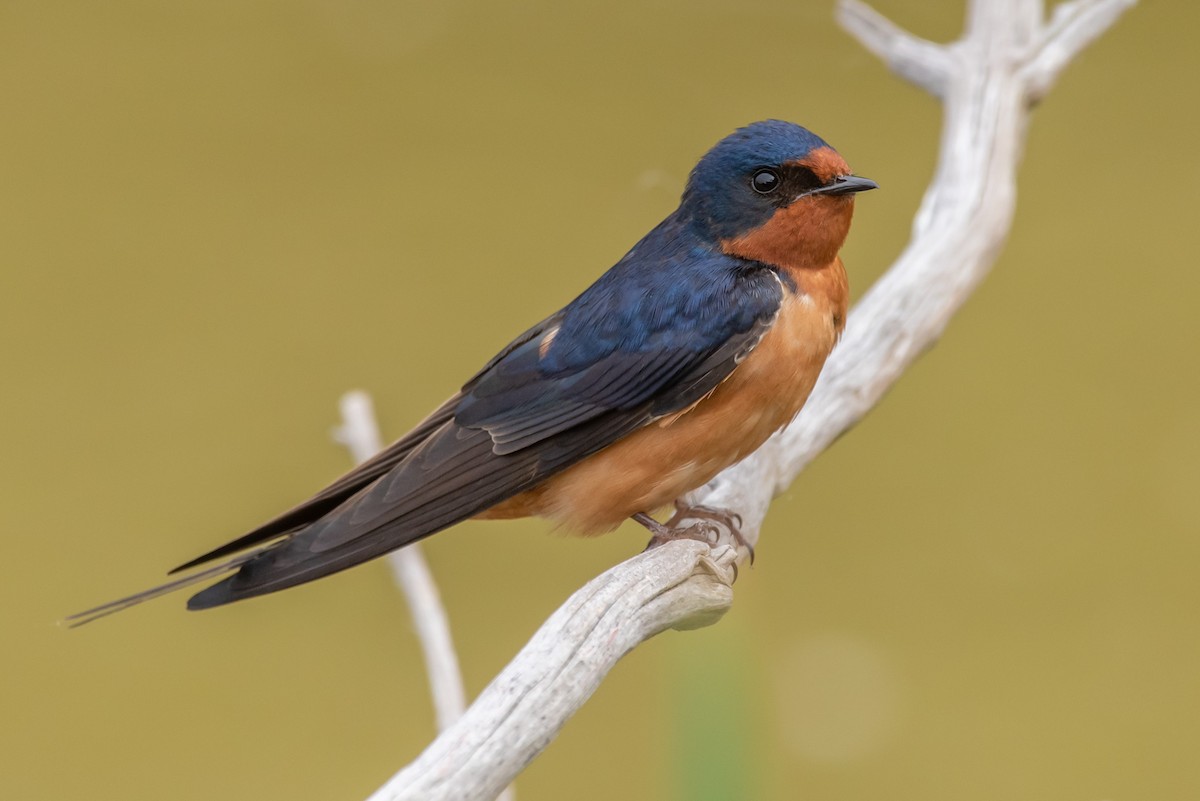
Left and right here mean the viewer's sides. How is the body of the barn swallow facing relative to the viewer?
facing to the right of the viewer
